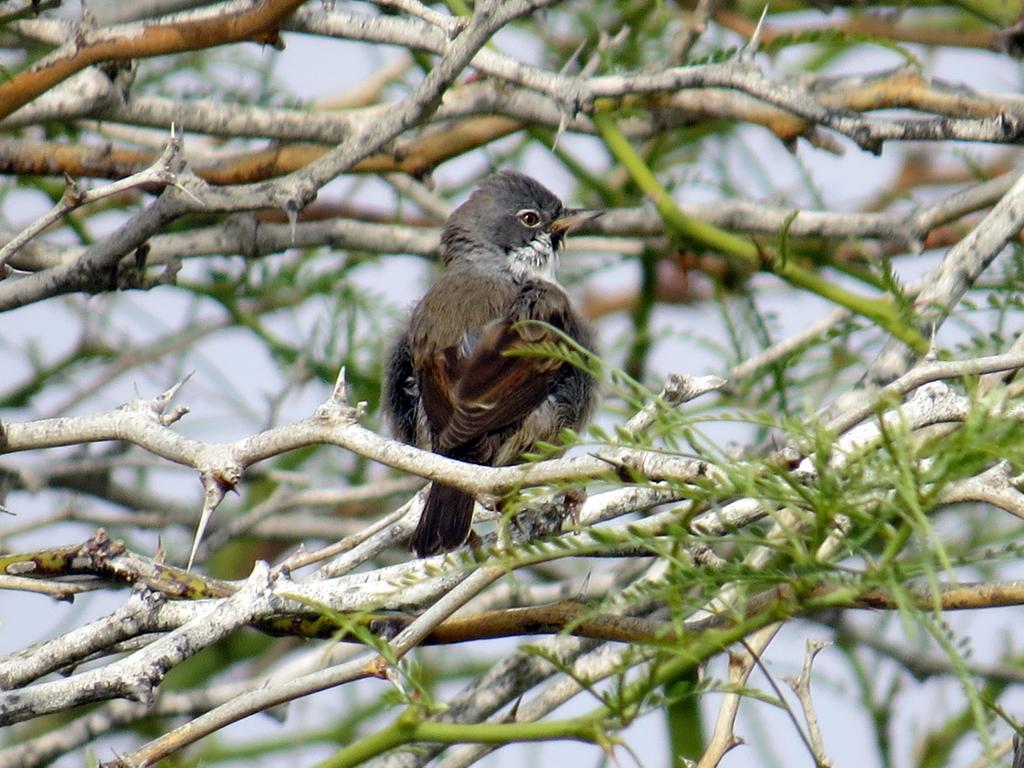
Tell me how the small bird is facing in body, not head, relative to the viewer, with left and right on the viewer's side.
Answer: facing away from the viewer and to the right of the viewer
